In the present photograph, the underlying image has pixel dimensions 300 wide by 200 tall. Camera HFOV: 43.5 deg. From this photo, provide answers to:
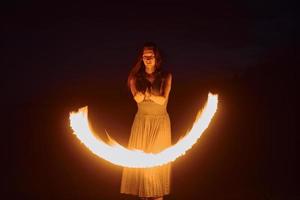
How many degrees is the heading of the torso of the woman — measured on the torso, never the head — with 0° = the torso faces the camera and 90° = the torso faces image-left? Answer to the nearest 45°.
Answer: approximately 0°
